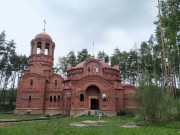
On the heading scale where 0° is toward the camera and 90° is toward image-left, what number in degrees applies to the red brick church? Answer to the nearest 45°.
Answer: approximately 0°
